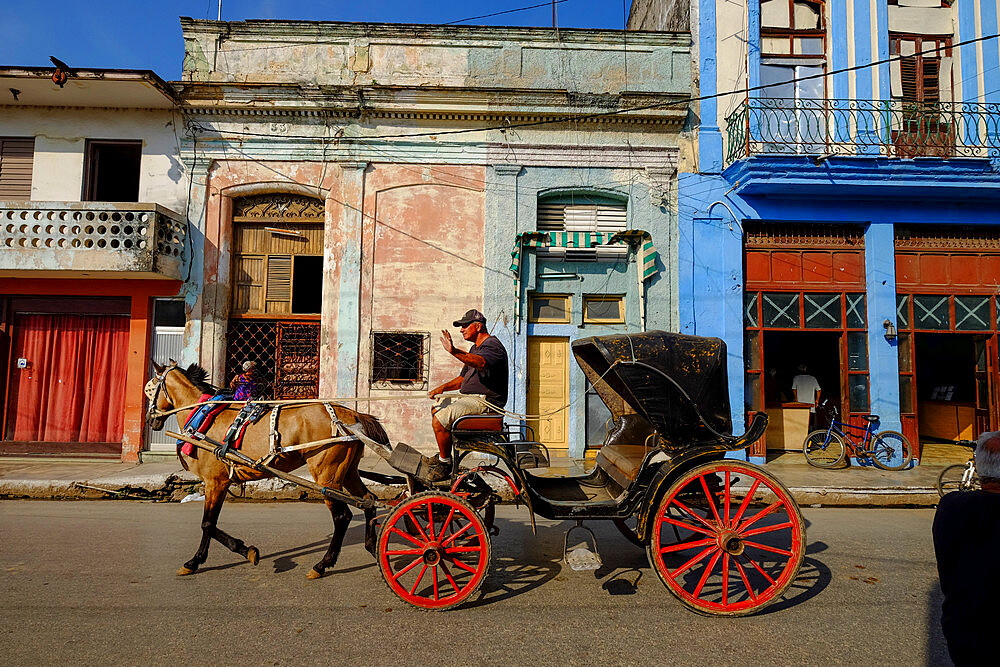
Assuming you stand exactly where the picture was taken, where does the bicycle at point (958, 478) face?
facing to the left of the viewer

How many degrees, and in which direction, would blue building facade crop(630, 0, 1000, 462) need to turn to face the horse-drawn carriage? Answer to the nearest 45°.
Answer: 0° — it already faces it

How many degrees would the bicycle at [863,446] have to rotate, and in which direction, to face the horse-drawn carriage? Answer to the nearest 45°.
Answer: approximately 90° to its left

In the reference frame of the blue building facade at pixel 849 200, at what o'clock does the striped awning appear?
The striped awning is roughly at 2 o'clock from the blue building facade.

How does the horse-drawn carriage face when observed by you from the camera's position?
facing to the left of the viewer

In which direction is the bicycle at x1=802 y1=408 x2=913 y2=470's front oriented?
to the viewer's left

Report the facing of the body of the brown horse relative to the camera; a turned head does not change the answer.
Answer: to the viewer's left

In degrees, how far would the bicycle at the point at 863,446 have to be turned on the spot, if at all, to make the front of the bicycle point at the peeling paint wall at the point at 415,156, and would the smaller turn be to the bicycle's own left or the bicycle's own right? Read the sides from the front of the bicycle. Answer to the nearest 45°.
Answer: approximately 45° to the bicycle's own left

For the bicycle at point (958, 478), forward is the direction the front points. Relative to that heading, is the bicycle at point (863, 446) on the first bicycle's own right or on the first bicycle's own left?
on the first bicycle's own right
